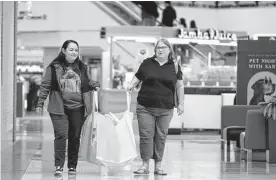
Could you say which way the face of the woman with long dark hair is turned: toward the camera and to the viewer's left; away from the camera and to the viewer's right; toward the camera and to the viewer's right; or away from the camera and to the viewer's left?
toward the camera and to the viewer's right

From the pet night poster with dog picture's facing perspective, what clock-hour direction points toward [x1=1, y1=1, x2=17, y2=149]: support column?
The support column is roughly at 2 o'clock from the pet night poster with dog picture.

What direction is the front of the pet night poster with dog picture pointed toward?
toward the camera

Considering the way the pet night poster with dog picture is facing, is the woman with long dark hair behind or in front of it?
in front
